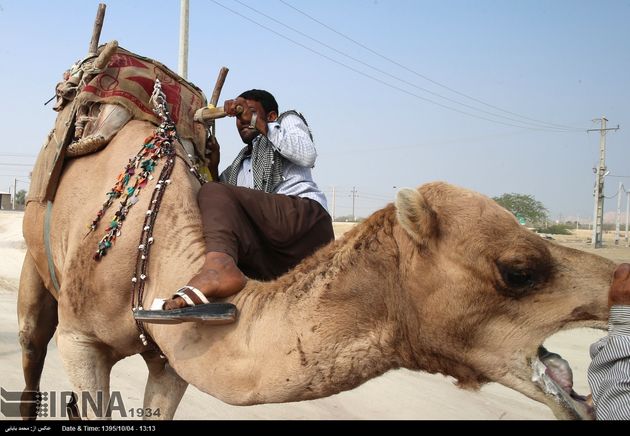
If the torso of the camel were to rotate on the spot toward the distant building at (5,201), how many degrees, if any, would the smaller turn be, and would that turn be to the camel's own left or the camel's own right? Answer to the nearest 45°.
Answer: approximately 180°

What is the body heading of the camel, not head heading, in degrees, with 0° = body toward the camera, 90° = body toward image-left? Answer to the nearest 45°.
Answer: approximately 315°

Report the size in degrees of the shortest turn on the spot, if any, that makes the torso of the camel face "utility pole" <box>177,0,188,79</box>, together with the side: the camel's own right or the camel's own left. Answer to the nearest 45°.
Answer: approximately 135° to the camel's own left

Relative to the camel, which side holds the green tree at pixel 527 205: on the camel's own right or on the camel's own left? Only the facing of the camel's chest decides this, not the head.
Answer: on the camel's own left
